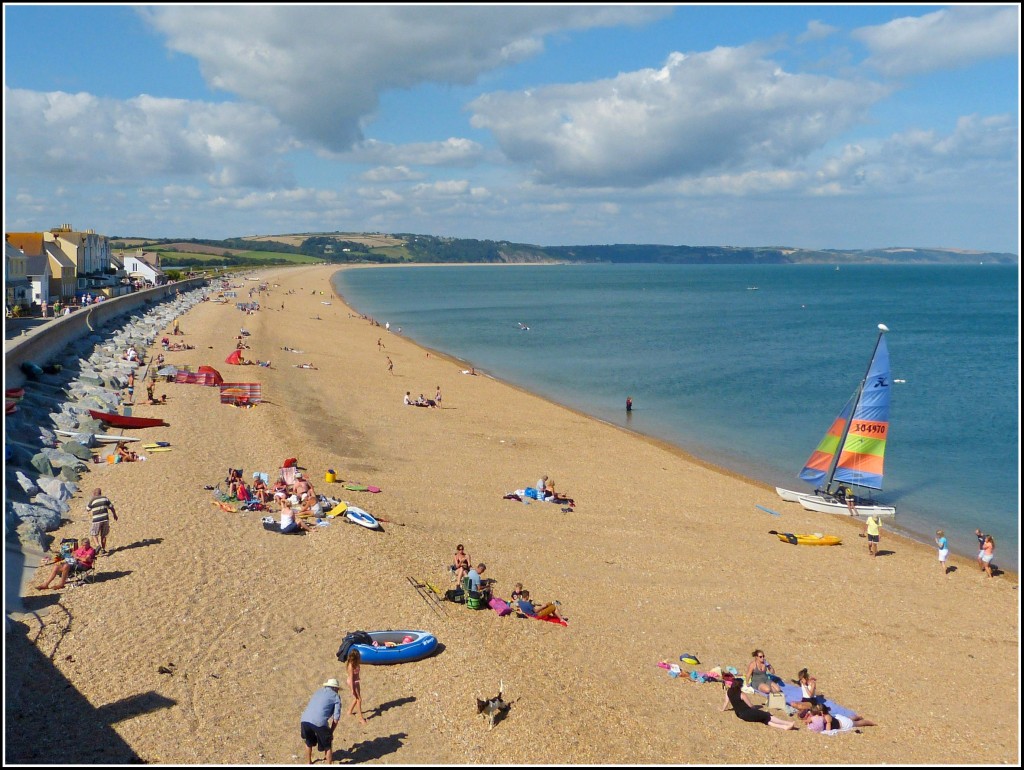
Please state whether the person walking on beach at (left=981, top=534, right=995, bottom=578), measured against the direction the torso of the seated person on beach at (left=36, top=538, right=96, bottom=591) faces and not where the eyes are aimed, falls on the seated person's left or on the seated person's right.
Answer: on the seated person's left

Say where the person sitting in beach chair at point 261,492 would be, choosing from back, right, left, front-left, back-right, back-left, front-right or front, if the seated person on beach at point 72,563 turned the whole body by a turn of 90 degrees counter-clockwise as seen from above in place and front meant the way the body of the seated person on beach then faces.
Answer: left

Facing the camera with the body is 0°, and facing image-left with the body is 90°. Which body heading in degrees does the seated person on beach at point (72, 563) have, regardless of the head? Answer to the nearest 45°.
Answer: approximately 45°

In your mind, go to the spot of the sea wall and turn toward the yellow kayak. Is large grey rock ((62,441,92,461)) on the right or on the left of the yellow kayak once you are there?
right

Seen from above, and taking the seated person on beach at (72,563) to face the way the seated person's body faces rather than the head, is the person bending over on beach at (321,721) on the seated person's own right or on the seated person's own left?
on the seated person's own left

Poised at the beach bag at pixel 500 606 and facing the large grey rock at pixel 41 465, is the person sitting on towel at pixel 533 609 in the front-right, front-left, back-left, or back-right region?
back-right

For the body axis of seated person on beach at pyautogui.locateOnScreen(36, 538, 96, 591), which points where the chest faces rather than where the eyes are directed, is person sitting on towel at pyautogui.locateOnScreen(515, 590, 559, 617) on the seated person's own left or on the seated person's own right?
on the seated person's own left

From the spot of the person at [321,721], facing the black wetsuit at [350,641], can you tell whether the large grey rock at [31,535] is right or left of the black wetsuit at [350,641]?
left
